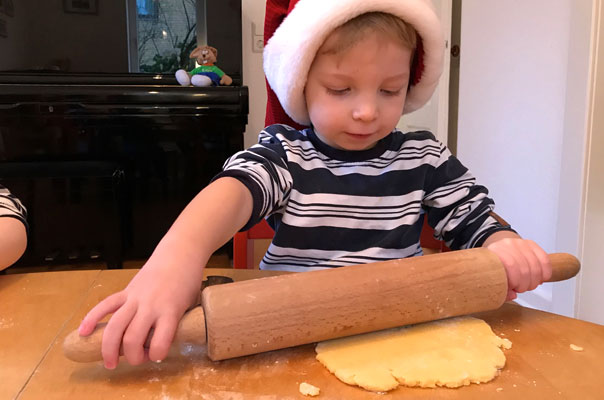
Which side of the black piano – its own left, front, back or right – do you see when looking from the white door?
left

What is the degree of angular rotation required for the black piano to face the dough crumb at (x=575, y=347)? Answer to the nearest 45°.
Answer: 0° — it already faces it

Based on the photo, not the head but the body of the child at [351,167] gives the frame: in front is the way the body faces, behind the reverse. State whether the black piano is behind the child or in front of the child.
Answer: behind

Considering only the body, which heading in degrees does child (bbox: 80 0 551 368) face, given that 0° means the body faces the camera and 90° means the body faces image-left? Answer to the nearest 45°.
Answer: approximately 0°

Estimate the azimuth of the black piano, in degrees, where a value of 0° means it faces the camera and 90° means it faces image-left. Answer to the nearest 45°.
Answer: approximately 0°

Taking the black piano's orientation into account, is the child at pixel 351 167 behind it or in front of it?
in front
